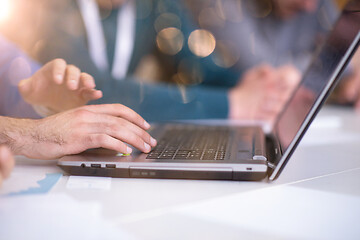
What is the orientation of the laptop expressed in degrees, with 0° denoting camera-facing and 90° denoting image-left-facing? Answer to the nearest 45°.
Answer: approximately 90°

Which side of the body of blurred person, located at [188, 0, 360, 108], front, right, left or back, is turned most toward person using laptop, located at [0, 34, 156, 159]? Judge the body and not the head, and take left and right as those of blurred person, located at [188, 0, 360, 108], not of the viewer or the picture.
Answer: front

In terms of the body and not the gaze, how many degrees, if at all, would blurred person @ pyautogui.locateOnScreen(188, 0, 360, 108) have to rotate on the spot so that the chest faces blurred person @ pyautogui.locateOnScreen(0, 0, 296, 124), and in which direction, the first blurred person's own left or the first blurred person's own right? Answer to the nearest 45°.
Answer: approximately 45° to the first blurred person's own right

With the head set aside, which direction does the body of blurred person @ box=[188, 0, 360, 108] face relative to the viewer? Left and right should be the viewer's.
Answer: facing the viewer

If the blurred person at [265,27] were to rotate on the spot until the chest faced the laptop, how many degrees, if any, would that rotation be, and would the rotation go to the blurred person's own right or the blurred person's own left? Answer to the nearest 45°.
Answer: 0° — they already face it

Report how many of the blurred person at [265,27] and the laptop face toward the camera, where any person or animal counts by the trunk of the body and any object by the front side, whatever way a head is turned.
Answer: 1

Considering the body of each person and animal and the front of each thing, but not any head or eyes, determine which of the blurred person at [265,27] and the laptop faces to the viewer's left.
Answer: the laptop

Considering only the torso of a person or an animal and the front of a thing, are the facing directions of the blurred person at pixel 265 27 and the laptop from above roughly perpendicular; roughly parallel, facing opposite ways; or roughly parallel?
roughly perpendicular
